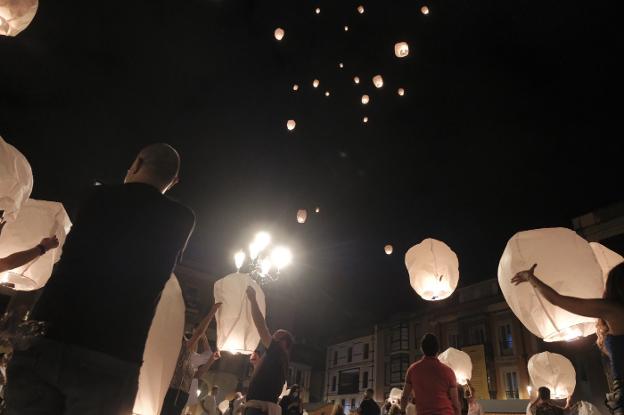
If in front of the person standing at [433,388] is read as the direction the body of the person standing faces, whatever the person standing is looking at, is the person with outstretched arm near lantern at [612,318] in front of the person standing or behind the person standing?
behind

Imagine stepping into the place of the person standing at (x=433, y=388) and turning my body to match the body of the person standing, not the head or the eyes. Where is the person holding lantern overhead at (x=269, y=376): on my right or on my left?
on my left

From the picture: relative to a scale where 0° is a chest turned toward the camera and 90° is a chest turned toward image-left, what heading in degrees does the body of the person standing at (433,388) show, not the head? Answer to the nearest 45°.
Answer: approximately 180°
